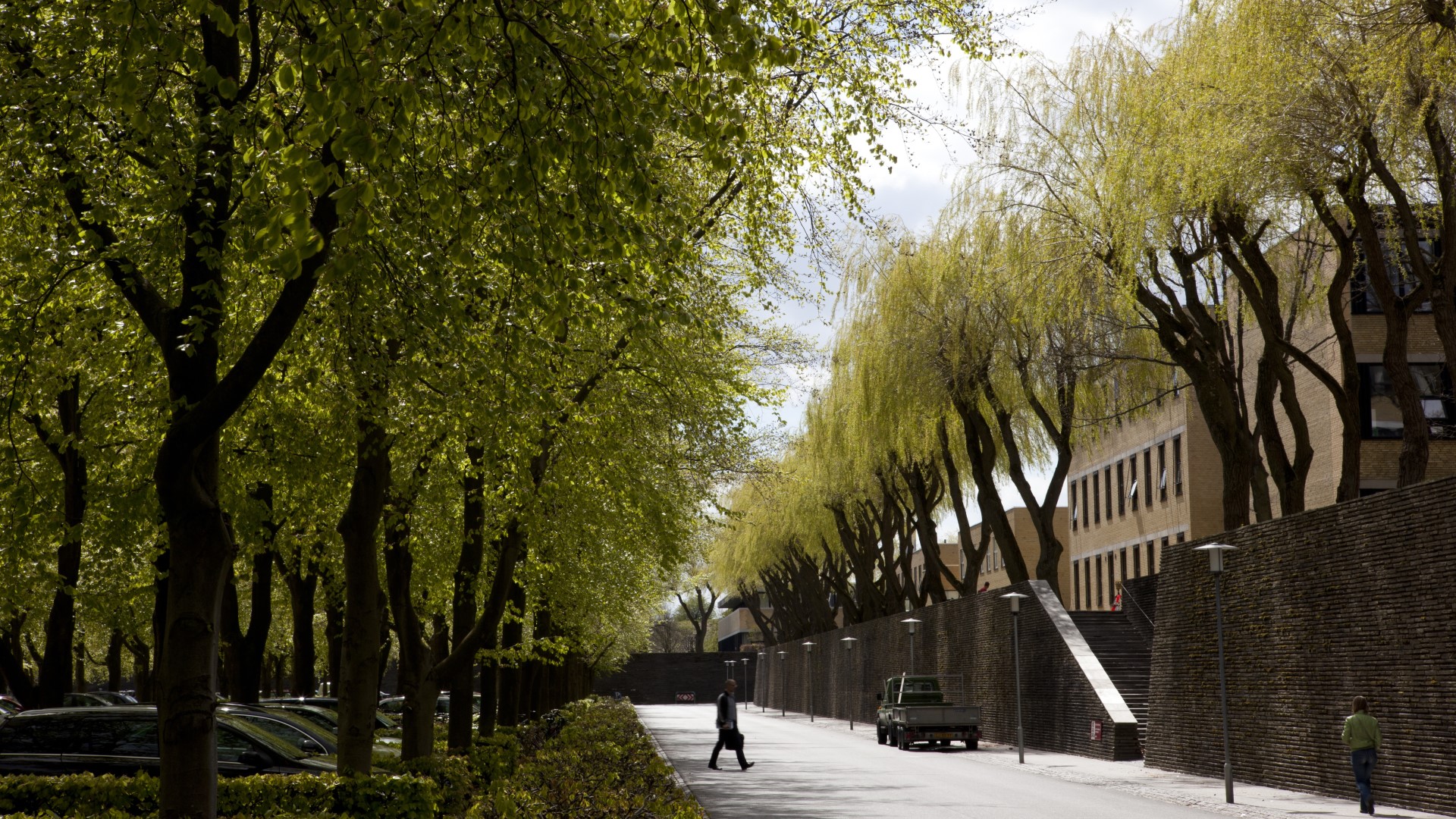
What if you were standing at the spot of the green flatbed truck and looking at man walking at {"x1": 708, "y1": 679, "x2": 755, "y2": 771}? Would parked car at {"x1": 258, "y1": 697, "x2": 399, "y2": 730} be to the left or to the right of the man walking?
right

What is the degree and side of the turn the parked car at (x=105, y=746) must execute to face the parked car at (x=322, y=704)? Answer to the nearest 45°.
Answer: approximately 90° to its left

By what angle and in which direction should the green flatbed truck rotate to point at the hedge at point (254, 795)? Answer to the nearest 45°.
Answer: approximately 135° to its left

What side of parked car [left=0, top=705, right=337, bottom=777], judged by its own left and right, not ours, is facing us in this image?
right

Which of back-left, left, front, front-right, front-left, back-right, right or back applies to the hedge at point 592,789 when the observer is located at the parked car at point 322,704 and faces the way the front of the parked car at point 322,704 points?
right

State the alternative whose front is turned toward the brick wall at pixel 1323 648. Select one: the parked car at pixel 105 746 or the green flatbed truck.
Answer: the parked car

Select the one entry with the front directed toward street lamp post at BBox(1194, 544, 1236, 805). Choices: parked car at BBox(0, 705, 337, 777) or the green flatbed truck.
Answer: the parked car

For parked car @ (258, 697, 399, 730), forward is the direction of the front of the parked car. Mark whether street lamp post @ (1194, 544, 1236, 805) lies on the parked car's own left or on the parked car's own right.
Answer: on the parked car's own right

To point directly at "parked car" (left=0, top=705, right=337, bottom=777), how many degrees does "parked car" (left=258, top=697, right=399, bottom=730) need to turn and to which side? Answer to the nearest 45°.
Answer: approximately 90° to its right

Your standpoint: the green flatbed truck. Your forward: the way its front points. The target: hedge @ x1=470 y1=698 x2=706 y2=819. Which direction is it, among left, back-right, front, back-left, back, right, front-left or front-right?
back-left

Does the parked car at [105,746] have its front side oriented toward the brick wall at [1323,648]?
yes

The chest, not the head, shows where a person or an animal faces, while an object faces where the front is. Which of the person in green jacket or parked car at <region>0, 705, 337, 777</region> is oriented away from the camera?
the person in green jacket
